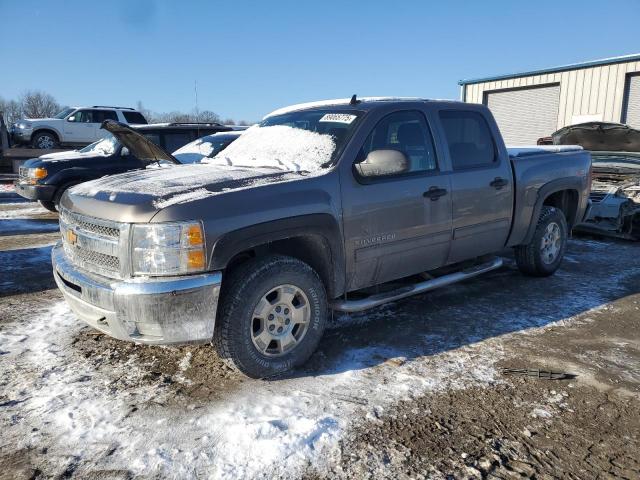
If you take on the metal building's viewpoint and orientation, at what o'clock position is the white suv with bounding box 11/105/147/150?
The white suv is roughly at 1 o'clock from the metal building.

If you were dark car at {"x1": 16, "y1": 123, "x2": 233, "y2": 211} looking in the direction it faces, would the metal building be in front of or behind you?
behind

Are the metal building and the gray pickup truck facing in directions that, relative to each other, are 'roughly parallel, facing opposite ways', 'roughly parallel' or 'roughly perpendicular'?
roughly parallel

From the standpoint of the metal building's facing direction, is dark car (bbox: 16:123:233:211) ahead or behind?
ahead

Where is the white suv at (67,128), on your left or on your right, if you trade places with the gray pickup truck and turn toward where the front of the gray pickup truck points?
on your right

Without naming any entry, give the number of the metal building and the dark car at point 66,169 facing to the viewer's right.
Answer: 0

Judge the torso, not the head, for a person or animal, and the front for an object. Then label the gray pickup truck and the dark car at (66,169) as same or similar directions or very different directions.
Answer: same or similar directions

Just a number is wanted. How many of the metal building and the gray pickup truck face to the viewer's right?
0

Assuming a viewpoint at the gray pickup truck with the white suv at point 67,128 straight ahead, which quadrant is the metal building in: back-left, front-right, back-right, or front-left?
front-right

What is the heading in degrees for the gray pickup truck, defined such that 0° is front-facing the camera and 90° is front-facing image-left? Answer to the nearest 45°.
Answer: approximately 45°

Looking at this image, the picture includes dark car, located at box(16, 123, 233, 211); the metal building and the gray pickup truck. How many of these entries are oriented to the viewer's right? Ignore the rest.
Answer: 0

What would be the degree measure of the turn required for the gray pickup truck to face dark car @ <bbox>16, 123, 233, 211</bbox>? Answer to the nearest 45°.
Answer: approximately 90° to its right

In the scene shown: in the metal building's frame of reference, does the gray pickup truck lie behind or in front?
in front

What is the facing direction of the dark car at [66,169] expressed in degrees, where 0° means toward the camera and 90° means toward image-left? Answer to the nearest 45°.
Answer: approximately 45°
